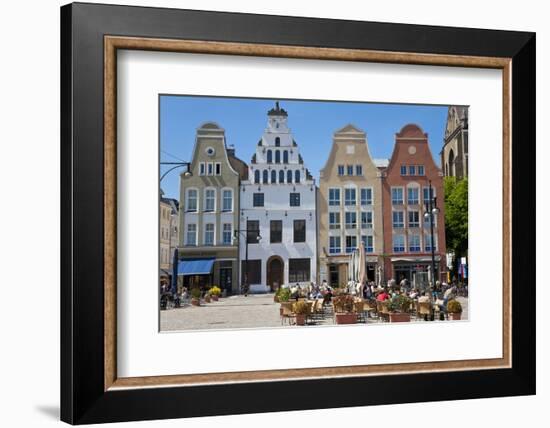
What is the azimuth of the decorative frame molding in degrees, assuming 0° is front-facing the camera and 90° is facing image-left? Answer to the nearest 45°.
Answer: approximately 315°

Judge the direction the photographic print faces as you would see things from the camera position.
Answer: facing the viewer and to the right of the viewer
